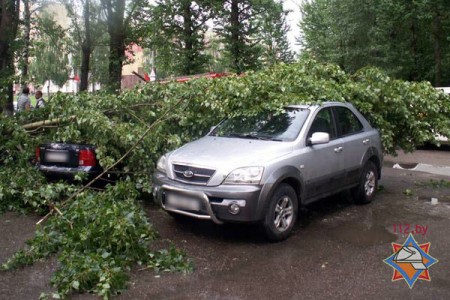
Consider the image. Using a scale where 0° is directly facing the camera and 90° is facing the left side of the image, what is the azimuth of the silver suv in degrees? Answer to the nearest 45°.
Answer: approximately 45°

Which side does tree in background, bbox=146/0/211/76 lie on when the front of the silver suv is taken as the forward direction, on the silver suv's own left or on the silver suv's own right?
on the silver suv's own right

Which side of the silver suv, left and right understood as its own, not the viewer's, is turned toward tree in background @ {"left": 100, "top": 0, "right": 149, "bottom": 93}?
right

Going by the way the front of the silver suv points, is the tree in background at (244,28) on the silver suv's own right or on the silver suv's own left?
on the silver suv's own right

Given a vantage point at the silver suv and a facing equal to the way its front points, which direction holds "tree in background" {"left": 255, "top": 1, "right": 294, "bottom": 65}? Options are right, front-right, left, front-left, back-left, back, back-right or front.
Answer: back-right

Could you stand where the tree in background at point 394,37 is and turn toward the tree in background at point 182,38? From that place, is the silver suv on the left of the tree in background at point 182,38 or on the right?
left

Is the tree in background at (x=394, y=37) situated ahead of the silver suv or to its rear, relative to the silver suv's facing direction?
to the rear
